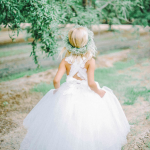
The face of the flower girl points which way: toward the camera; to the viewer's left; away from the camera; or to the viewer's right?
away from the camera

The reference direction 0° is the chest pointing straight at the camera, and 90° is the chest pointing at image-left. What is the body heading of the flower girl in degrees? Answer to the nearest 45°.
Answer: approximately 180°
